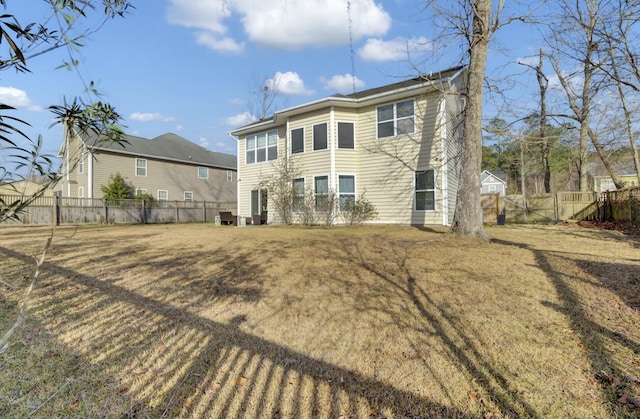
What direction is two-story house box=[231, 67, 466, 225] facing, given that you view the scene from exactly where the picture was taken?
facing away from the viewer and to the right of the viewer

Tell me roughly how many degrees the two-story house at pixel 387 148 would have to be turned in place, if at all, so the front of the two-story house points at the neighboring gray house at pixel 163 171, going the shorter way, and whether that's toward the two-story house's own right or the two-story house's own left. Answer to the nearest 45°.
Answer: approximately 90° to the two-story house's own left

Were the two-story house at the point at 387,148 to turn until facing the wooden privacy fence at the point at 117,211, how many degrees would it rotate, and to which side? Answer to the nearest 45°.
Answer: approximately 135° to its left

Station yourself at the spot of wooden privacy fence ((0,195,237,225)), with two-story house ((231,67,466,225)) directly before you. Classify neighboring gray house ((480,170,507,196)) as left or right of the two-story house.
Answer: left

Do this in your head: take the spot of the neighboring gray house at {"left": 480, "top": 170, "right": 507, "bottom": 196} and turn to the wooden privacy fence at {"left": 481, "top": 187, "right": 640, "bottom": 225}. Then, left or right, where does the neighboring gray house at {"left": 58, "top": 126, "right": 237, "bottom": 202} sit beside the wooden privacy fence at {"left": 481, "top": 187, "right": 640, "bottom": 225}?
right
